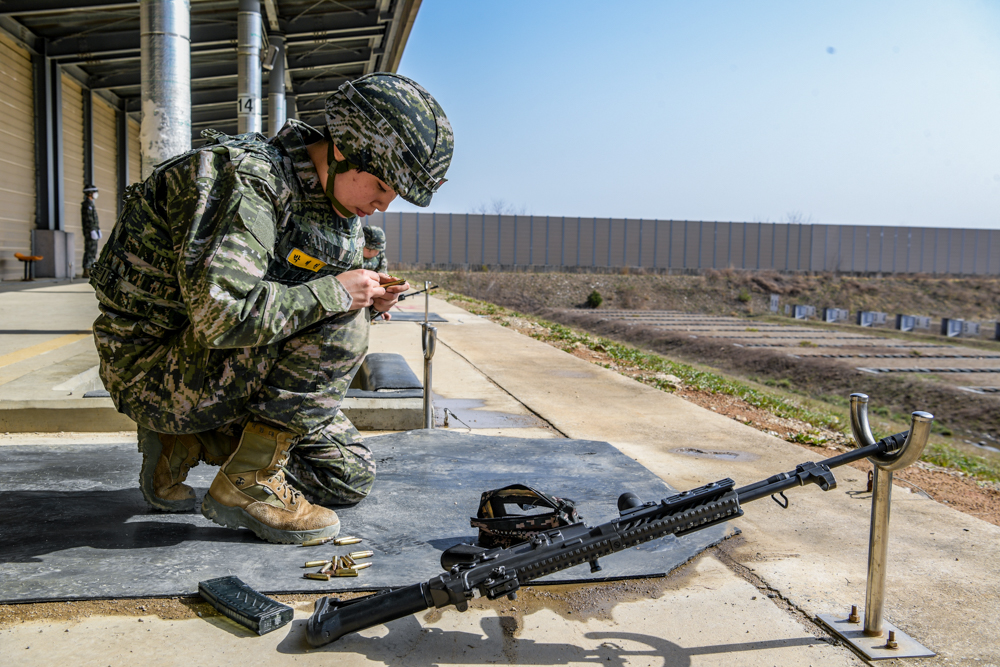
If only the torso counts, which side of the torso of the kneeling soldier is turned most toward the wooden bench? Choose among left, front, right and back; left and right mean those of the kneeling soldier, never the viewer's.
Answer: left

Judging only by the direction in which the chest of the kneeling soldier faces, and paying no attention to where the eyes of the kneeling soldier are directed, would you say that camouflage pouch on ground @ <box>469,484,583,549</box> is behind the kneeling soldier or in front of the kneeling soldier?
in front

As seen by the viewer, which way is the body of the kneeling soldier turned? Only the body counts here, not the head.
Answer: to the viewer's right

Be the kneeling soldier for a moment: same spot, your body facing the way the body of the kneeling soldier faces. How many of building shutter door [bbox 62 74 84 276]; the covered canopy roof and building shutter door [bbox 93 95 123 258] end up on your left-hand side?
3

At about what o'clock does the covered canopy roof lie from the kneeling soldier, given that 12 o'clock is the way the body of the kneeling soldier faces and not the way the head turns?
The covered canopy roof is roughly at 9 o'clock from the kneeling soldier.

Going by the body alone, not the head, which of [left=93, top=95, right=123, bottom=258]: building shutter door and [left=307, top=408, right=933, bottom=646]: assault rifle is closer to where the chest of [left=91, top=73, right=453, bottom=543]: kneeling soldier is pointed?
the assault rifle

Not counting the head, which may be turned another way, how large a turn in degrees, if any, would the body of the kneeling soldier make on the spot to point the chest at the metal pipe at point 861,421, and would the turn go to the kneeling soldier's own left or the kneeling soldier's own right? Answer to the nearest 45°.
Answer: approximately 45° to the kneeling soldier's own right

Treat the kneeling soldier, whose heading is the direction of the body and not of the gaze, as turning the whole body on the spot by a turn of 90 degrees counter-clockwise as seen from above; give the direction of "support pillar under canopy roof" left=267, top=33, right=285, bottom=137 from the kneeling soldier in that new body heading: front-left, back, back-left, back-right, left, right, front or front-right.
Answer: front

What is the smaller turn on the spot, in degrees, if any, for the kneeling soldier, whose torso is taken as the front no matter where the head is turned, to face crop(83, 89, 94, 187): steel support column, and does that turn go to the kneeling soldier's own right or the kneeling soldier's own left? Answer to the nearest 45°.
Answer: approximately 90° to the kneeling soldier's own left

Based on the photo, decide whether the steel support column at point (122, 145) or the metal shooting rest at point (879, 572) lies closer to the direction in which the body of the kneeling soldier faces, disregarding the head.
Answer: the metal shooting rest

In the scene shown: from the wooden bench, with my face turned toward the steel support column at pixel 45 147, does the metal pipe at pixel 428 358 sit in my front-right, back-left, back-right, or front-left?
back-right

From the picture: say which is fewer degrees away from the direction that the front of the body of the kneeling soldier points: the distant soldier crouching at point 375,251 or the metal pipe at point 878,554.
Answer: the metal pipe

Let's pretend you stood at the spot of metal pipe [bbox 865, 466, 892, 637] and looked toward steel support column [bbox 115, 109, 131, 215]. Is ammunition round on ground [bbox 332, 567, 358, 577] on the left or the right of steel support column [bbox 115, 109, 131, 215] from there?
left
